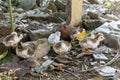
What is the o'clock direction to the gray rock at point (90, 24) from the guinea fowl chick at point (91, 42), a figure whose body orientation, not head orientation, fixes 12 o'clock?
The gray rock is roughly at 9 o'clock from the guinea fowl chick.

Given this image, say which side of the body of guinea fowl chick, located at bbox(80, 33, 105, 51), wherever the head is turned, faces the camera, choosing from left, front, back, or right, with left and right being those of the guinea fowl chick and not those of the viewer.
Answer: right
